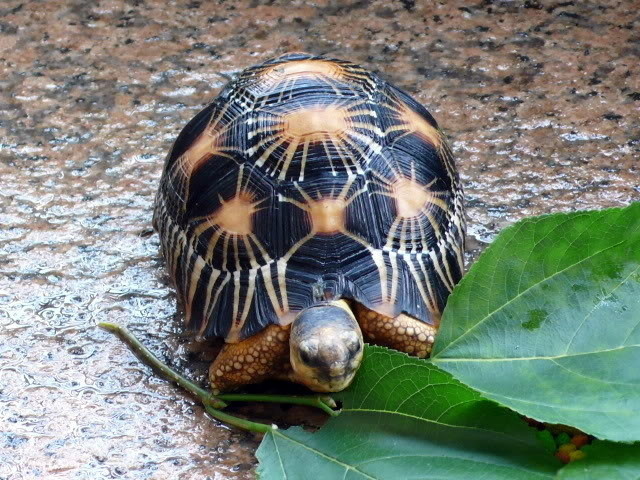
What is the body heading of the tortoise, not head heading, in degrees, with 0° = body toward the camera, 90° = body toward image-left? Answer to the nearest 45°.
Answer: approximately 0°
